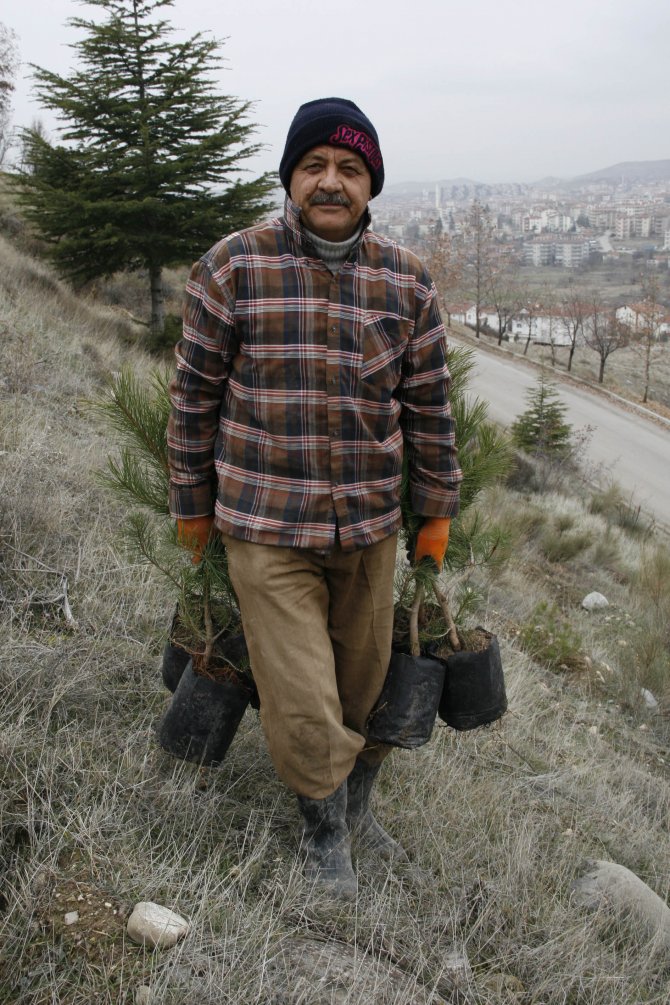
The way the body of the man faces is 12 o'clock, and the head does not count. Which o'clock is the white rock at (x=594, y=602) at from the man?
The white rock is roughly at 7 o'clock from the man.

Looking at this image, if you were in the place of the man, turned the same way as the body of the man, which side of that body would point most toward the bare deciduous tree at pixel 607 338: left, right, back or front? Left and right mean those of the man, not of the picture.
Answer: back

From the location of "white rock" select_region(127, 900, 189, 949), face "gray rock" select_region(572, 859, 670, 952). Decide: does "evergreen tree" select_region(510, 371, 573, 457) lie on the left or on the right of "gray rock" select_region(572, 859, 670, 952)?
left

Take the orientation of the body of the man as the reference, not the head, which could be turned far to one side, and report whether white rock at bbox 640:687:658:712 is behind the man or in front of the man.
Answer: behind

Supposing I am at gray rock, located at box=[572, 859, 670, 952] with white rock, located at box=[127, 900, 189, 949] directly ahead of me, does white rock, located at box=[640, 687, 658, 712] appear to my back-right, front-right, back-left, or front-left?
back-right

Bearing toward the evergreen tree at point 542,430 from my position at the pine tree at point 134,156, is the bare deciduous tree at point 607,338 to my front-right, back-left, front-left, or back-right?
front-left

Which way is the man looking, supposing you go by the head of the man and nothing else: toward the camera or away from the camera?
toward the camera

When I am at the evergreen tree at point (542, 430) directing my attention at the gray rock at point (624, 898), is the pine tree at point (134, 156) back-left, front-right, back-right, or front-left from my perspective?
front-right

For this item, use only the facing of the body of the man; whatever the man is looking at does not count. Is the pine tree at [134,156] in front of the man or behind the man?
behind

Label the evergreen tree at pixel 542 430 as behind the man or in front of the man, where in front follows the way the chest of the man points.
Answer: behind

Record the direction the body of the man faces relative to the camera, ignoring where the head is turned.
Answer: toward the camera
